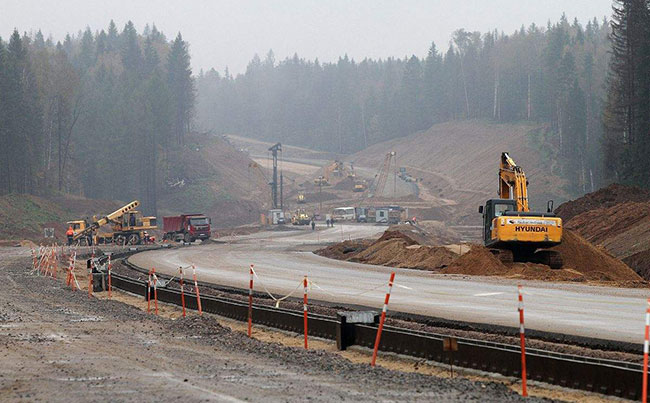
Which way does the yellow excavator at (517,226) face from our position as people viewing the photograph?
facing away from the viewer

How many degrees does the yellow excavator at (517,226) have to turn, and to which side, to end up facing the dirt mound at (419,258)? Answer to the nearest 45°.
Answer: approximately 45° to its left
